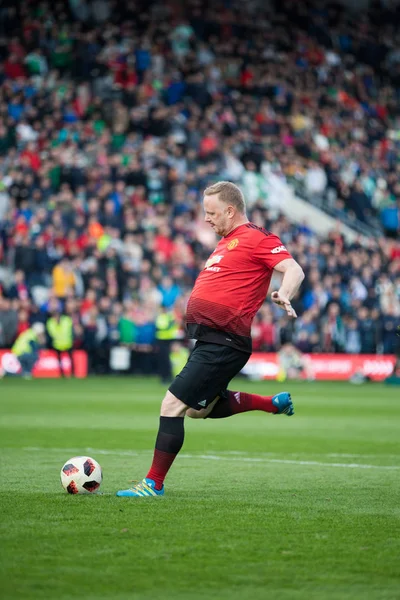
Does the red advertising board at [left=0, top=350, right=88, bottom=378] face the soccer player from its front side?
yes

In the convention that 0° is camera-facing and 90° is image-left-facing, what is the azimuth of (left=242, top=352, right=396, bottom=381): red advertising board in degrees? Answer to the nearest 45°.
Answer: approximately 0°

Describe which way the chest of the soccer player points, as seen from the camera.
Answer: to the viewer's left

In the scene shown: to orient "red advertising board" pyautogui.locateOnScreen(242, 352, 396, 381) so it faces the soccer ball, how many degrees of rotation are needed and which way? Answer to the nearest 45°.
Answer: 0° — it already faces it

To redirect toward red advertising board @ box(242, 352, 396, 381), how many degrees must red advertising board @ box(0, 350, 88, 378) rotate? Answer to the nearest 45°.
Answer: approximately 90° to its left

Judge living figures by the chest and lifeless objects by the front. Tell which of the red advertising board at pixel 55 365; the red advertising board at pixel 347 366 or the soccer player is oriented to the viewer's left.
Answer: the soccer player

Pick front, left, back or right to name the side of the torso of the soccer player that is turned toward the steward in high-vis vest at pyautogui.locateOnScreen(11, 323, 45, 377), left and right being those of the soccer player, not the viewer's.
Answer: right

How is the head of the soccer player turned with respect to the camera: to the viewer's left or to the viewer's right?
to the viewer's left

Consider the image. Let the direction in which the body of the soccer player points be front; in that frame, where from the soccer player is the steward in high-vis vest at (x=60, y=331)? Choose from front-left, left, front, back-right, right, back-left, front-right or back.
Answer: right

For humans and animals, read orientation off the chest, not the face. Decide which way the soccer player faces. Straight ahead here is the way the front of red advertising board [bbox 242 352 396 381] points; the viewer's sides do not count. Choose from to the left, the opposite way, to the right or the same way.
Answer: to the right

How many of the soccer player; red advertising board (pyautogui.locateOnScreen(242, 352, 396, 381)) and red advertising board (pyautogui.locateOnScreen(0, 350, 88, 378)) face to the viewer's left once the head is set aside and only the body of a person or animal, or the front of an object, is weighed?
1

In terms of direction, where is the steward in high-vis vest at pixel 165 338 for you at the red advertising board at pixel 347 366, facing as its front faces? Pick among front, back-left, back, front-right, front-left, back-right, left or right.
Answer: front-right
